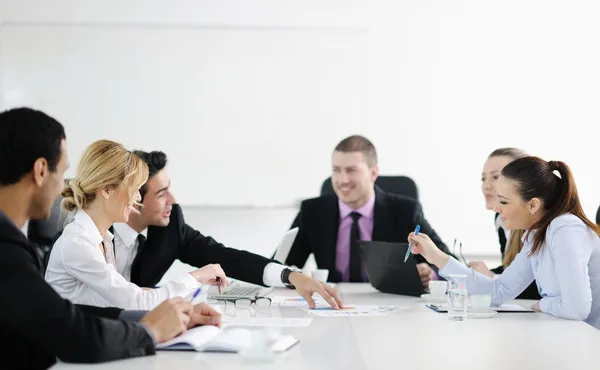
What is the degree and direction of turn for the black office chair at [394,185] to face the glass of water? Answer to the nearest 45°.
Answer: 0° — it already faces it

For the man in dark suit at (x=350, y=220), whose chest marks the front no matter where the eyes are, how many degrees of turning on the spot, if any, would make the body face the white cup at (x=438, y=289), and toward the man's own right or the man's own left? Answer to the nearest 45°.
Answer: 0° — they already face it

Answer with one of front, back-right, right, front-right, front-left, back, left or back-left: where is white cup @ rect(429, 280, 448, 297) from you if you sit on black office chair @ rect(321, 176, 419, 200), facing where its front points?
front

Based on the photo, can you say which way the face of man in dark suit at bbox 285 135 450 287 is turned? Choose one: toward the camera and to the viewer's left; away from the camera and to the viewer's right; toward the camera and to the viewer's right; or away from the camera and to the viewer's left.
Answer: toward the camera and to the viewer's left

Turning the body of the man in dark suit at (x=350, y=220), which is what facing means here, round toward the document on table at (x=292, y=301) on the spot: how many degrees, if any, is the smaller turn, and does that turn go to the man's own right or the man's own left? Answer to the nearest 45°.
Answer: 0° — they already face it

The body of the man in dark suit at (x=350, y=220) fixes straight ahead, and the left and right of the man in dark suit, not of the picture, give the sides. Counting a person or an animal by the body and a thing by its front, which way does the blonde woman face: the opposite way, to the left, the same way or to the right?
to the left

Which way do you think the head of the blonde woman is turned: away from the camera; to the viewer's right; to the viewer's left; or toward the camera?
to the viewer's right

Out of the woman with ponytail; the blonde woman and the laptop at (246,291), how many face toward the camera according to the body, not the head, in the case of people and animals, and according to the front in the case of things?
0

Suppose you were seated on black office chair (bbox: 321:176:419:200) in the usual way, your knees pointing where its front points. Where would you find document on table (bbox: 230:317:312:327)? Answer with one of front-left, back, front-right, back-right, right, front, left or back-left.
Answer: front

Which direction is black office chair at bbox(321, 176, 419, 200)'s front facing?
toward the camera

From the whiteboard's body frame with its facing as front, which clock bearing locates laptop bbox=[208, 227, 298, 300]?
The laptop is roughly at 12 o'clock from the whiteboard.

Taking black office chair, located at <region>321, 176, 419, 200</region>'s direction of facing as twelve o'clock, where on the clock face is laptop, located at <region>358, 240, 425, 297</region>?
The laptop is roughly at 12 o'clock from the black office chair.

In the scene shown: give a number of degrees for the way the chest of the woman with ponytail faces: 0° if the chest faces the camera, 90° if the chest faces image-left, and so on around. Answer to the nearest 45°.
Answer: approximately 90°

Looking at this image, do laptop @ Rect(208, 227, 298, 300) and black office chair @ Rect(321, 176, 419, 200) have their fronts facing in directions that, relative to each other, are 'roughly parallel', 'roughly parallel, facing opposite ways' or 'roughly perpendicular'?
roughly perpendicular

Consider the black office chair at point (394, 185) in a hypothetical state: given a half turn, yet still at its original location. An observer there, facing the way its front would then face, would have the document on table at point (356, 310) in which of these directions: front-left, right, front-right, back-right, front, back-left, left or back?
back

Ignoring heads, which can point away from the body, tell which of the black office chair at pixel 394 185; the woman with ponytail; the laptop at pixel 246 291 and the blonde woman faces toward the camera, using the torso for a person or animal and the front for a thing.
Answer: the black office chair

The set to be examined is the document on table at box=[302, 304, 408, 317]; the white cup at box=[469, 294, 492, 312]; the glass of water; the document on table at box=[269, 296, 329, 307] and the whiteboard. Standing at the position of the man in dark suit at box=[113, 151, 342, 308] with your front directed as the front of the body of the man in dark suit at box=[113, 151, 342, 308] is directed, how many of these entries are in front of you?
4

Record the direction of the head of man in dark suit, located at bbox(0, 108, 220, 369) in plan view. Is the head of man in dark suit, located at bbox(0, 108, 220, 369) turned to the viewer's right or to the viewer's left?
to the viewer's right

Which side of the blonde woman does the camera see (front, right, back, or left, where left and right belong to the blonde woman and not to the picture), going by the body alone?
right
